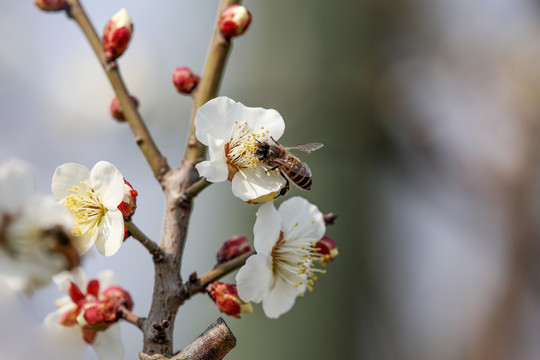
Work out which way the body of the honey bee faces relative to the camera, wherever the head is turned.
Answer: to the viewer's left
